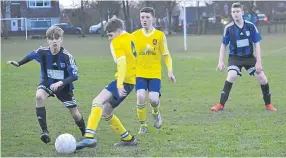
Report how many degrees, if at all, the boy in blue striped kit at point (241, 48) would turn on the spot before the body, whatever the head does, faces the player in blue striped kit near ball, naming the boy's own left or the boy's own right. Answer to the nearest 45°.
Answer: approximately 45° to the boy's own right

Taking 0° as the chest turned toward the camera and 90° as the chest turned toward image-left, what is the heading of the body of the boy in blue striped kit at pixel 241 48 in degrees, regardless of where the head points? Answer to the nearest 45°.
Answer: approximately 0°

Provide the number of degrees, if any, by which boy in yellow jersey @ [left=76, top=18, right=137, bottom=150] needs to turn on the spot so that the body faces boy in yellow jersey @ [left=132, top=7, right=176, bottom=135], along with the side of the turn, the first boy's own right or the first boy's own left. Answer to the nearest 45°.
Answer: approximately 90° to the first boy's own right

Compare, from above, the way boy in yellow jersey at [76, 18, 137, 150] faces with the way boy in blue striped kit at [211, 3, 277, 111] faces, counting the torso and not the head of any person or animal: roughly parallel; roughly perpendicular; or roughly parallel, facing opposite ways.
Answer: roughly perpendicular

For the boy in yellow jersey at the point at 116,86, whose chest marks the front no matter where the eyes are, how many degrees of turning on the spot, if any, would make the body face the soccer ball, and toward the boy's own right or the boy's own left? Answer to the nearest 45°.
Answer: approximately 45° to the boy's own left

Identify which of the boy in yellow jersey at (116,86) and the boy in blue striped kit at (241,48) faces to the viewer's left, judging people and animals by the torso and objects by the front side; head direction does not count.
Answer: the boy in yellow jersey

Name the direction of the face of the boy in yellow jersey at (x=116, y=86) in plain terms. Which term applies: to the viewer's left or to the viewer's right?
to the viewer's left

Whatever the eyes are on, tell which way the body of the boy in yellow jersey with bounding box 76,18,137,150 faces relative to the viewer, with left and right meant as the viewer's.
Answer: facing to the left of the viewer
